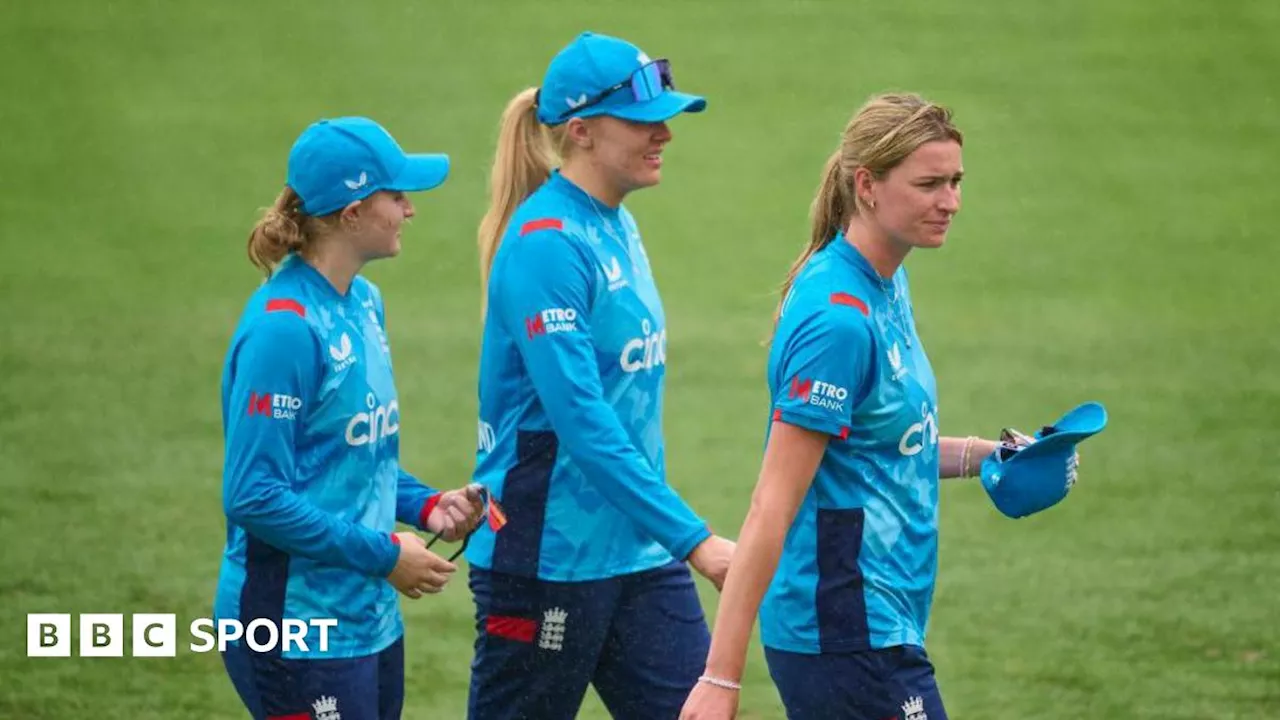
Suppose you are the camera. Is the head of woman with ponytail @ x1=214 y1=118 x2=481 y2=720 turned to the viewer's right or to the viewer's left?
to the viewer's right

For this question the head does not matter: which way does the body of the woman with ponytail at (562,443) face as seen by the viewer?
to the viewer's right

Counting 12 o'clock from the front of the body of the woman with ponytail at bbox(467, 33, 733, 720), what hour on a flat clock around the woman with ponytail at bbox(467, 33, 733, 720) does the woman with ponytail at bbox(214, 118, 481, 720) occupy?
the woman with ponytail at bbox(214, 118, 481, 720) is roughly at 5 o'clock from the woman with ponytail at bbox(467, 33, 733, 720).
